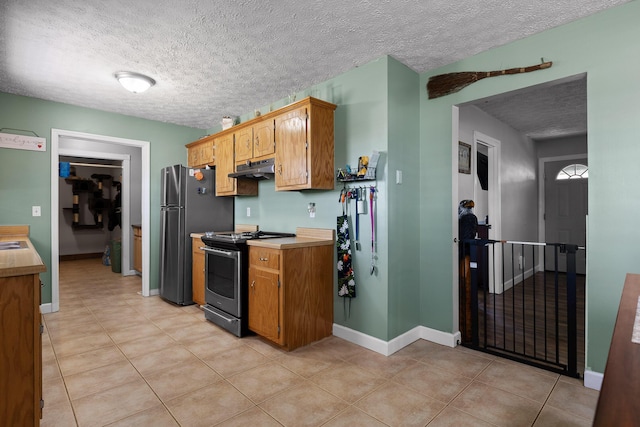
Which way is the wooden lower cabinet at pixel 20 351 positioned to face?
to the viewer's right

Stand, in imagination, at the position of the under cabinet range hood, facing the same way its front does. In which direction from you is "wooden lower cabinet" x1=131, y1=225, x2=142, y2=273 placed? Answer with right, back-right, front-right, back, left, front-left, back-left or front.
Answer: right

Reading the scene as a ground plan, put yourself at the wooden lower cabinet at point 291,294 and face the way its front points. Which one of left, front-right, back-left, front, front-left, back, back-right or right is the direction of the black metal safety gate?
back-left

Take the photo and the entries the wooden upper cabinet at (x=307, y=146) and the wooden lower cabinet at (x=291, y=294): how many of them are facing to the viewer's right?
0

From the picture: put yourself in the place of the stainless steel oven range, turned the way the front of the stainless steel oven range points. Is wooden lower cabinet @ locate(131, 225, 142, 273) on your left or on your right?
on your right

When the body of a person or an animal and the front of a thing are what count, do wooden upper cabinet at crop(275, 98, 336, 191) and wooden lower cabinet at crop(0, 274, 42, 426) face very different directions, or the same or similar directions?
very different directions

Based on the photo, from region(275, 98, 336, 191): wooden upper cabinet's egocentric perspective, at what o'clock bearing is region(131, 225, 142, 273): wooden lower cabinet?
The wooden lower cabinet is roughly at 3 o'clock from the wooden upper cabinet.

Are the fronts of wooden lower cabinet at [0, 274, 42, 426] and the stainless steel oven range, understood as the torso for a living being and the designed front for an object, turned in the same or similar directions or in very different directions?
very different directions

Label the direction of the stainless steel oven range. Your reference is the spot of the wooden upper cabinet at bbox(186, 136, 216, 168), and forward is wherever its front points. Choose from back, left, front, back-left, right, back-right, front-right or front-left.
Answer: front-left
